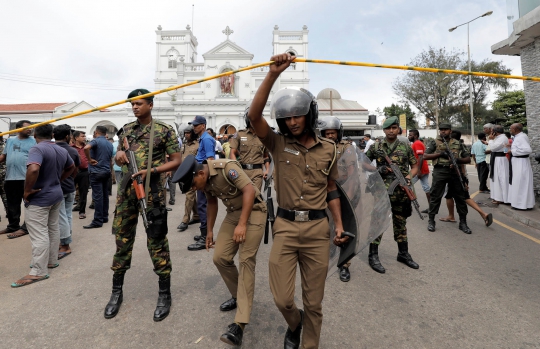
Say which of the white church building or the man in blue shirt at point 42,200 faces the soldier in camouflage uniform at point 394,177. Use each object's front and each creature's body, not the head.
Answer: the white church building

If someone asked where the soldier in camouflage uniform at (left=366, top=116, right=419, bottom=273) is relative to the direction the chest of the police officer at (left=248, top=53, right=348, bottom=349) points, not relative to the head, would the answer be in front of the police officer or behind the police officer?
behind

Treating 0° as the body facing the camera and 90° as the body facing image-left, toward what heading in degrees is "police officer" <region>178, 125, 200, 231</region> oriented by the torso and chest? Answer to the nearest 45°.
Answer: approximately 45°

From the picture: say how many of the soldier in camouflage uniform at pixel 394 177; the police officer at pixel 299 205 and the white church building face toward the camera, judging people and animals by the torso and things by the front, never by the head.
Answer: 3

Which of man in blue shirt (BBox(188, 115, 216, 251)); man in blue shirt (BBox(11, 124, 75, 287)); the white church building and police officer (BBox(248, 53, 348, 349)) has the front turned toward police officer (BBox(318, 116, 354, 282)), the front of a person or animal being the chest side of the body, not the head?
the white church building

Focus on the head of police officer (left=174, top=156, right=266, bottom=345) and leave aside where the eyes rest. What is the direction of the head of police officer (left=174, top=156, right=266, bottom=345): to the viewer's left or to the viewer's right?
to the viewer's left

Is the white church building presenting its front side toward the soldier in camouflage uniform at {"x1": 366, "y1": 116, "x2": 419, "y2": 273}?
yes
